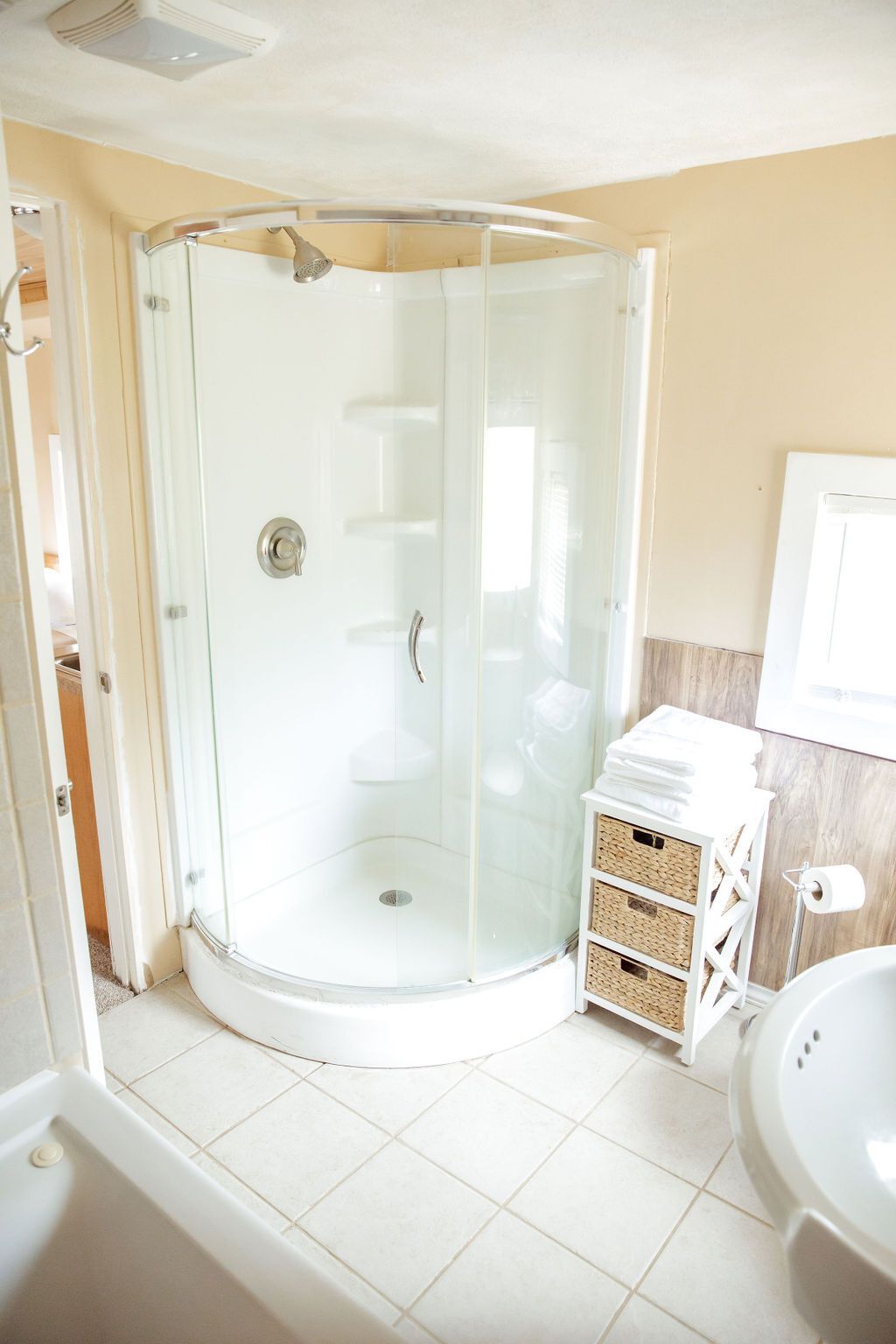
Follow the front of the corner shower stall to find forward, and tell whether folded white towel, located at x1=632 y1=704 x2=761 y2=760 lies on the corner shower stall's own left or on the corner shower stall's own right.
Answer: on the corner shower stall's own left

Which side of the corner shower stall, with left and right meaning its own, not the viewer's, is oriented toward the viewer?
front

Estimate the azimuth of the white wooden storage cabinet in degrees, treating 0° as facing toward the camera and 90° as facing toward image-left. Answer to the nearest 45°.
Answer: approximately 45°

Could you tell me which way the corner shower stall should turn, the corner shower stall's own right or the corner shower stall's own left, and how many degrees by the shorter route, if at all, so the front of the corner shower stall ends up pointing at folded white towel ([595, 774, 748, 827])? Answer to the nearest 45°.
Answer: approximately 45° to the corner shower stall's own left

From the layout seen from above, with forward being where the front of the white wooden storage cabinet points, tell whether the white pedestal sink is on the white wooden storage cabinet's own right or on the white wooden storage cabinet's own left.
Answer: on the white wooden storage cabinet's own left

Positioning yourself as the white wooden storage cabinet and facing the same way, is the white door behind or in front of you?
in front

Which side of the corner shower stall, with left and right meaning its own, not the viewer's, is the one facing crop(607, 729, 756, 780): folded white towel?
left

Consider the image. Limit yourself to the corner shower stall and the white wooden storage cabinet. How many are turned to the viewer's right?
0

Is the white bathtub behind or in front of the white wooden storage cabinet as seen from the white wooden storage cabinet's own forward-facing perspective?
in front

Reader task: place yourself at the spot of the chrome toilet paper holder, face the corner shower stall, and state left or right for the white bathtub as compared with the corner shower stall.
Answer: left
